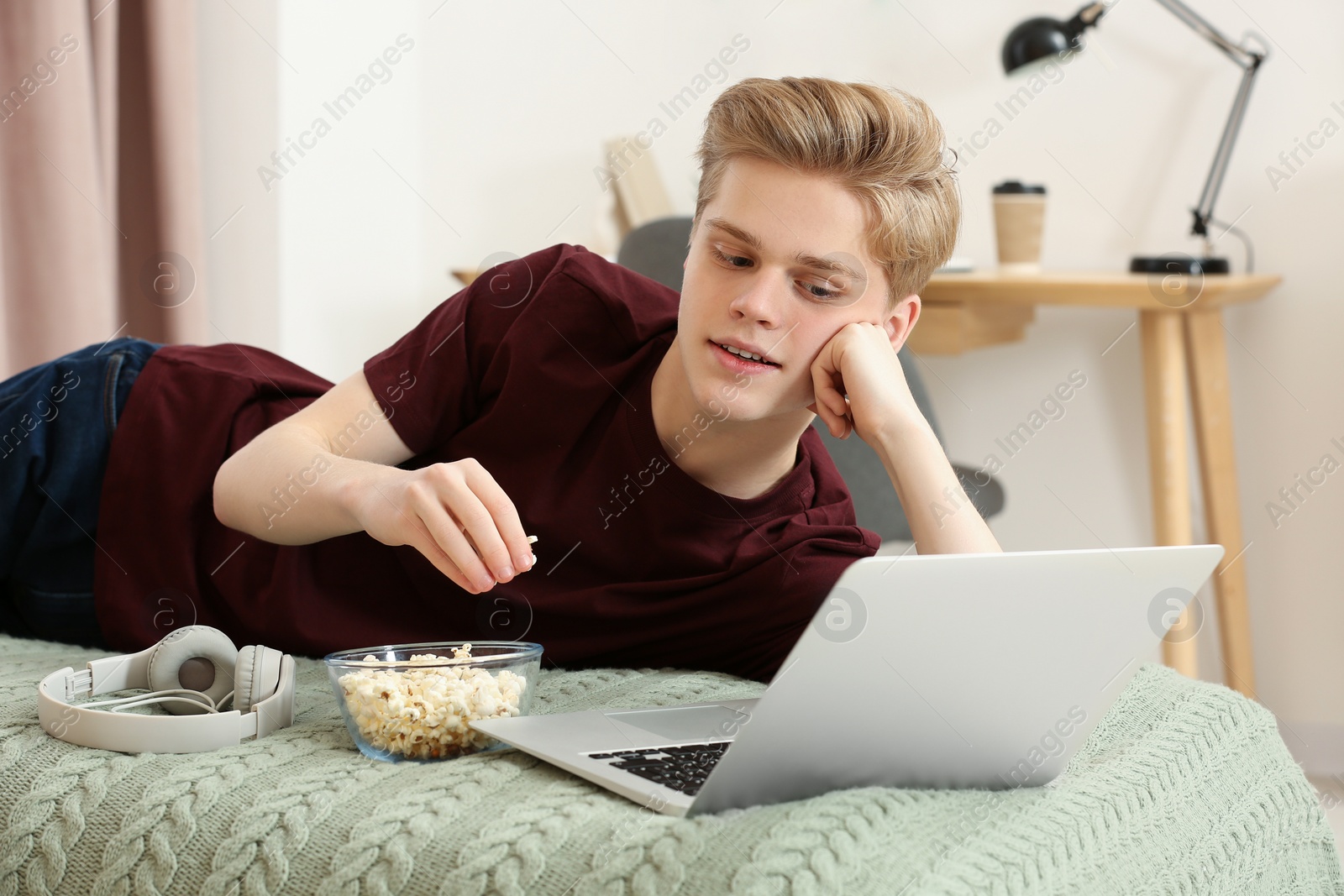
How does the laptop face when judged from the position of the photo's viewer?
facing away from the viewer and to the left of the viewer

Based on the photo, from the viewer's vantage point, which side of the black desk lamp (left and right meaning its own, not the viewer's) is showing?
left

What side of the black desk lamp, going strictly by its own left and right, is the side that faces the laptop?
left

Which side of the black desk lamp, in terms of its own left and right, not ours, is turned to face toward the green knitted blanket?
left

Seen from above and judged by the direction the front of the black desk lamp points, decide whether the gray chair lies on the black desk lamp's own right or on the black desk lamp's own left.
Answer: on the black desk lamp's own left

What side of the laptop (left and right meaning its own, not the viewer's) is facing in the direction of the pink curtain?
front

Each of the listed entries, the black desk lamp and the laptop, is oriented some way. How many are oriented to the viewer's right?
0

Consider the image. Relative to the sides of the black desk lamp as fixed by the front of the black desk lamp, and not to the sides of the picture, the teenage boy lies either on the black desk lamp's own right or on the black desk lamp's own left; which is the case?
on the black desk lamp's own left
